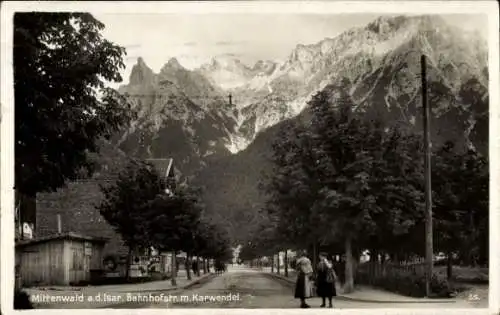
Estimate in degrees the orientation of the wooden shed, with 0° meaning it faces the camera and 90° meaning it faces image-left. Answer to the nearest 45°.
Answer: approximately 315°
